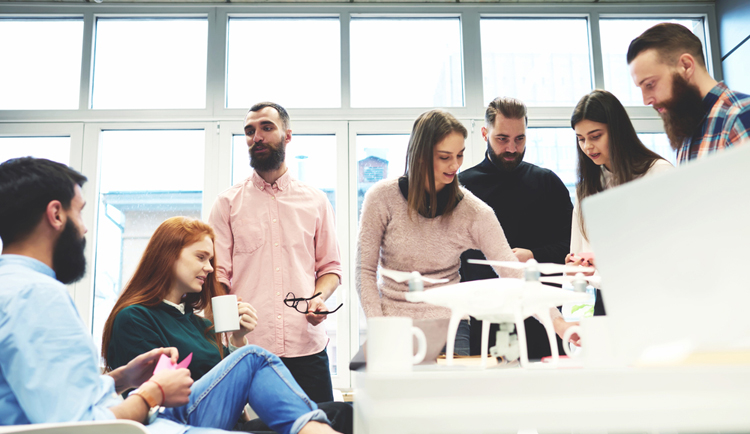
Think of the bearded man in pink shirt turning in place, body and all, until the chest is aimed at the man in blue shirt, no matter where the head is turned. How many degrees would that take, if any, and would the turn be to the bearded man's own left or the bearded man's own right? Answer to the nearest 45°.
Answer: approximately 45° to the bearded man's own right

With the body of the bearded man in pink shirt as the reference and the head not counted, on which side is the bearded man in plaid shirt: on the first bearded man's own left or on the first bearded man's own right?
on the first bearded man's own left

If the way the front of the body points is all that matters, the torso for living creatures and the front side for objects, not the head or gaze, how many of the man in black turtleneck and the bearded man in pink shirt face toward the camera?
2

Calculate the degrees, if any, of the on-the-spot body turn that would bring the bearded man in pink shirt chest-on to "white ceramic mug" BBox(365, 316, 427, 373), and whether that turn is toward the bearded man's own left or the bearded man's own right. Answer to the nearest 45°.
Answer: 0° — they already face it

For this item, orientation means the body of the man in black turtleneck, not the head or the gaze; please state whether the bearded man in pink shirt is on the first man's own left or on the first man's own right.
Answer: on the first man's own right

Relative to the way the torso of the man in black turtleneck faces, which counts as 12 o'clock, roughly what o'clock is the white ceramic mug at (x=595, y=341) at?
The white ceramic mug is roughly at 12 o'clock from the man in black turtleneck.

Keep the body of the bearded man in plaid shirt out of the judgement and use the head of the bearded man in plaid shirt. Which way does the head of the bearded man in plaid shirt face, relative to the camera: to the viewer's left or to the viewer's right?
to the viewer's left
